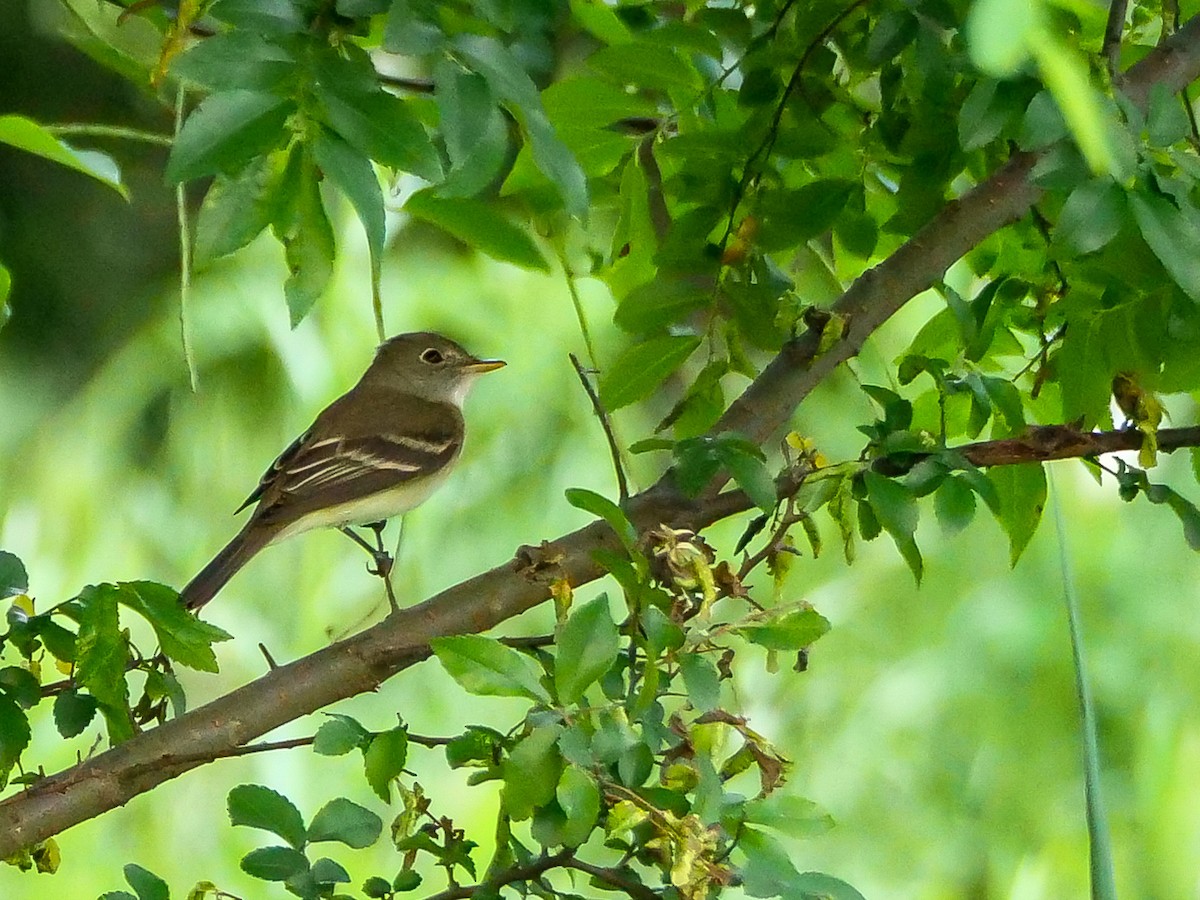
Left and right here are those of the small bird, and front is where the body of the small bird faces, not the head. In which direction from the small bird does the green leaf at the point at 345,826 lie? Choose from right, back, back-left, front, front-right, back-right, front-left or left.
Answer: right

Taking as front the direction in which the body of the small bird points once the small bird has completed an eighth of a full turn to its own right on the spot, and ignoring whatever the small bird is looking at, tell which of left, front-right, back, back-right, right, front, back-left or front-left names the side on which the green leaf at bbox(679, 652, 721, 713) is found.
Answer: front-left

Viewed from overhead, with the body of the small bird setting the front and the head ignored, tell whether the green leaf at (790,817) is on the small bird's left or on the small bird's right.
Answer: on the small bird's right

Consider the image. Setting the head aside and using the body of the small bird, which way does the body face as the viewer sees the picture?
to the viewer's right

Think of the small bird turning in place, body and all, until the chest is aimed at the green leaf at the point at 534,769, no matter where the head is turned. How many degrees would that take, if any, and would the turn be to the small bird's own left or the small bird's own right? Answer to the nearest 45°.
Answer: approximately 90° to the small bird's own right
